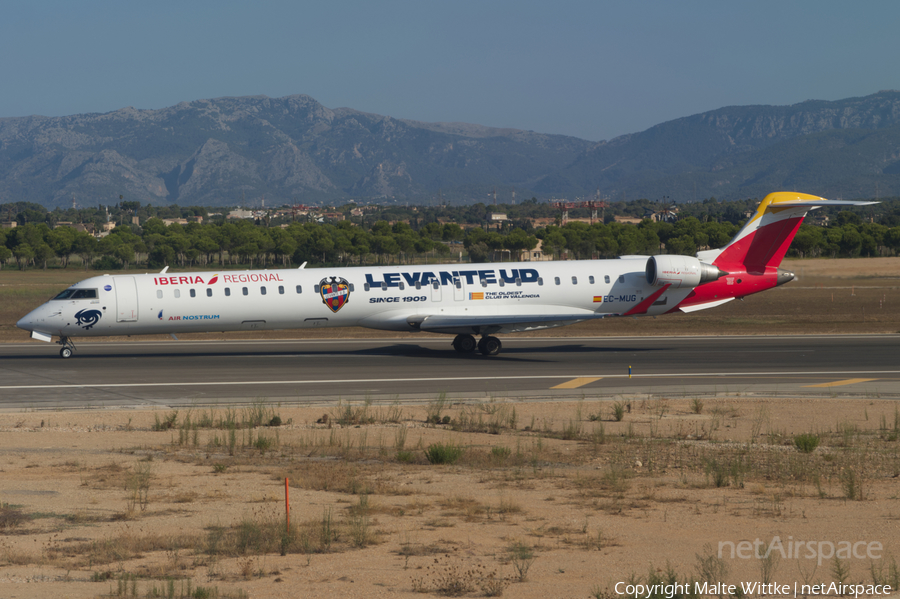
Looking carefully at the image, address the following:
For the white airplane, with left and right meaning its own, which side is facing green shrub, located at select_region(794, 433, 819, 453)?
left

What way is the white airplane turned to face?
to the viewer's left
